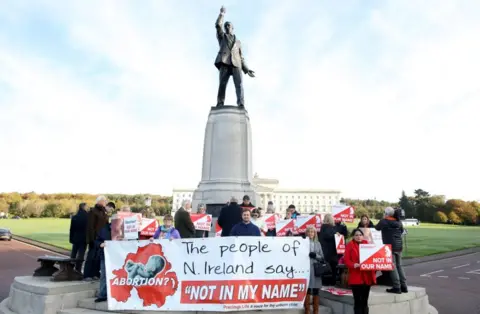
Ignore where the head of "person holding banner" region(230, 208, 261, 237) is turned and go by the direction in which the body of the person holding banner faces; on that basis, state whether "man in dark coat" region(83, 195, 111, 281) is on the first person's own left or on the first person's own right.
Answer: on the first person's own right

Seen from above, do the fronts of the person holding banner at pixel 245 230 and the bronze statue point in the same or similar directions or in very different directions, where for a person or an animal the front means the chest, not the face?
same or similar directions

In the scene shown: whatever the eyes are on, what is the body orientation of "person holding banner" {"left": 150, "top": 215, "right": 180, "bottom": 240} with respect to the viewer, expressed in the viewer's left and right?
facing the viewer

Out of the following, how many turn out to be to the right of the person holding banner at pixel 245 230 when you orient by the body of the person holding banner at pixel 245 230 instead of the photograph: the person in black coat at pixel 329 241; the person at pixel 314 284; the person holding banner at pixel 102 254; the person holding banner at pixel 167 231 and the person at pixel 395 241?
2

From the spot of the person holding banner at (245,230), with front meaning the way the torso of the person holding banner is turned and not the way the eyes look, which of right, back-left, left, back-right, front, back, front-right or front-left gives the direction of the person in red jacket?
left

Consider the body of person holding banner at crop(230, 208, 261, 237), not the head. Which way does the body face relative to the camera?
toward the camera

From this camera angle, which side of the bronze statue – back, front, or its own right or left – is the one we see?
front

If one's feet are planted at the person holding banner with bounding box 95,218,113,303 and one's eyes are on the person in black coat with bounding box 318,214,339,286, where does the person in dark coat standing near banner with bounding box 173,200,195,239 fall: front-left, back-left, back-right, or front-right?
front-left
